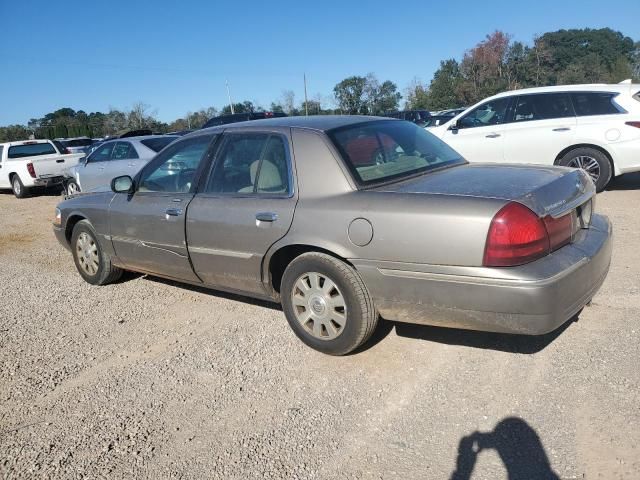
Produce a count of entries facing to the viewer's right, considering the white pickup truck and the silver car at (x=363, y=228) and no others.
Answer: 0

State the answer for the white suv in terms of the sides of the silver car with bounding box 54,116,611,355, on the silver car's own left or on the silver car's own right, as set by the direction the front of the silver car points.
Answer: on the silver car's own right

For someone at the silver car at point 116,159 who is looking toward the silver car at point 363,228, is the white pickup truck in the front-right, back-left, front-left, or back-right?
back-right

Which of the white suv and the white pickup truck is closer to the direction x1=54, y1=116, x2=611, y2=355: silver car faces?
the white pickup truck

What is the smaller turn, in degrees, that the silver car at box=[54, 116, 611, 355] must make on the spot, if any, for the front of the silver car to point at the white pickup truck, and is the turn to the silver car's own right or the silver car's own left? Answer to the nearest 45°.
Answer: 0° — it already faces it

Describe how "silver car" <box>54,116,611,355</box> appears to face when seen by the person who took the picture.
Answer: facing away from the viewer and to the left of the viewer

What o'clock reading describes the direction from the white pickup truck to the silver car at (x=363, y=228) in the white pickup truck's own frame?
The silver car is roughly at 7 o'clock from the white pickup truck.

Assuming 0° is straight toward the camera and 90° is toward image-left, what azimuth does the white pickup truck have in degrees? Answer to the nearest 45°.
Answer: approximately 135°

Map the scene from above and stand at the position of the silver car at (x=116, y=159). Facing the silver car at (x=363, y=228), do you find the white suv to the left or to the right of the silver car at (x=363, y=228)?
left
